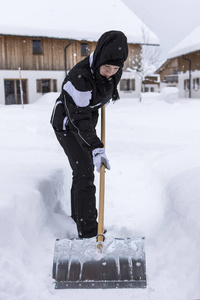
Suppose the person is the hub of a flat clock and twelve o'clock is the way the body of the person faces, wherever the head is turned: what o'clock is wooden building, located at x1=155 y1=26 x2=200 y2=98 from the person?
The wooden building is roughly at 8 o'clock from the person.

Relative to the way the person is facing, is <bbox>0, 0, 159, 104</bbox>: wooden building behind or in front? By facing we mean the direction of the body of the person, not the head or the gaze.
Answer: behind

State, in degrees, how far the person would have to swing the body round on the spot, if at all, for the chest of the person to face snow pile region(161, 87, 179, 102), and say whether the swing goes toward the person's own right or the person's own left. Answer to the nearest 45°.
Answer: approximately 135° to the person's own left

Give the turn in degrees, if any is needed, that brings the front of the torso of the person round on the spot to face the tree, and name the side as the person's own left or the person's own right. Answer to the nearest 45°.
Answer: approximately 135° to the person's own left

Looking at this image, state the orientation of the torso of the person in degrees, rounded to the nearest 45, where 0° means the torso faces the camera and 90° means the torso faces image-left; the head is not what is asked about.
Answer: approximately 315°
